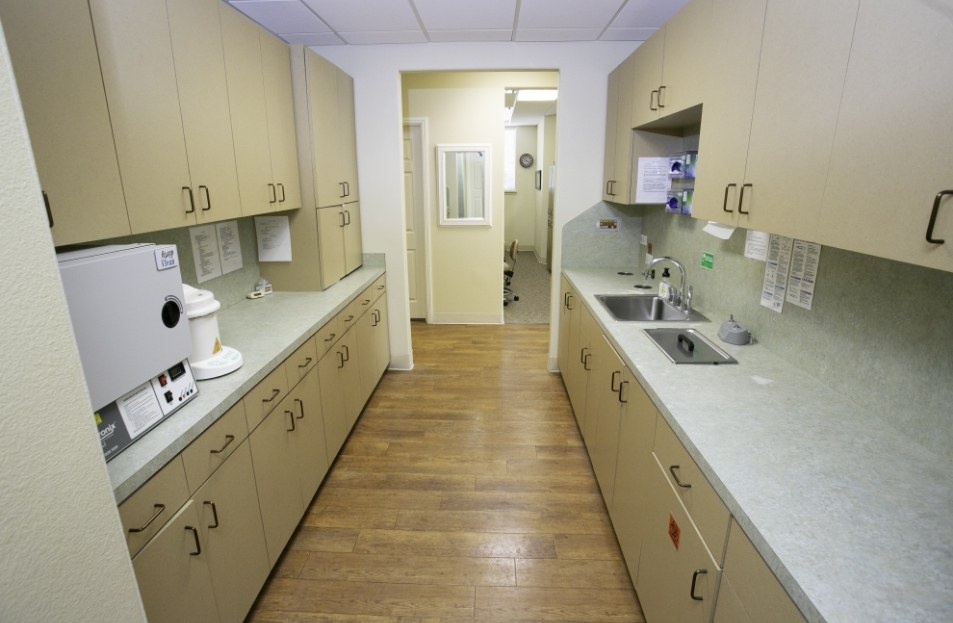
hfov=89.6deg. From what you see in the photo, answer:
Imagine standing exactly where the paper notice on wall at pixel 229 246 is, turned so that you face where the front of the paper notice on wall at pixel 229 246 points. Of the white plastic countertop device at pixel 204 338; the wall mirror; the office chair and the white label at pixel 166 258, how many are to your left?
2

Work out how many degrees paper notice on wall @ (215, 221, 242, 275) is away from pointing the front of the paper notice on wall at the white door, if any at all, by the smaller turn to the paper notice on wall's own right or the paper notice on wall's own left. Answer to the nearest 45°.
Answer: approximately 90° to the paper notice on wall's own left

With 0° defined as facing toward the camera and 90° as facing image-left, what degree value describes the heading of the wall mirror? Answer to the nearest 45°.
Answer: approximately 0°

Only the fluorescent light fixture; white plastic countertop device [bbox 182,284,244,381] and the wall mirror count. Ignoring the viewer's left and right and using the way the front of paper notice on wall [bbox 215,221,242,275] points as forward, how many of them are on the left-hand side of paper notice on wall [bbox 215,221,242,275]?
2
